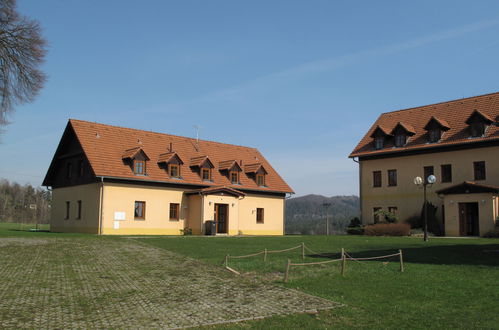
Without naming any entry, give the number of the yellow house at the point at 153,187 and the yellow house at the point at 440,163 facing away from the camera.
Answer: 0

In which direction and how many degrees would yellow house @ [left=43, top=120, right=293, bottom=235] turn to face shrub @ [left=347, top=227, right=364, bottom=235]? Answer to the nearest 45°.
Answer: approximately 45° to its left

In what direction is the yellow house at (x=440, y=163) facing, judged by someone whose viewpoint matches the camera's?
facing the viewer and to the left of the viewer

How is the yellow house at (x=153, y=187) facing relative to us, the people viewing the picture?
facing the viewer and to the right of the viewer

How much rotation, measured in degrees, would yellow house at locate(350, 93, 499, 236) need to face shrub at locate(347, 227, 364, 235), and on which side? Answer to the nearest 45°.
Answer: approximately 45° to its right

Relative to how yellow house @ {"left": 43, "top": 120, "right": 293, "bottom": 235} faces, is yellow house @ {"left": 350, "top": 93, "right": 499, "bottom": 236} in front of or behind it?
in front

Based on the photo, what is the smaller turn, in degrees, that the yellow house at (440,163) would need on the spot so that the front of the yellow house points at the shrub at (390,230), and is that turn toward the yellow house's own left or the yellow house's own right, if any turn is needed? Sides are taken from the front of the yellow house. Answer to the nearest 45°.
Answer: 0° — it already faces it

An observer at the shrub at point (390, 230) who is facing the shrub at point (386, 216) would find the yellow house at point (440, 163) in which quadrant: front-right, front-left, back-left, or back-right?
front-right
